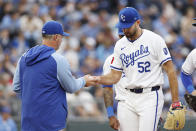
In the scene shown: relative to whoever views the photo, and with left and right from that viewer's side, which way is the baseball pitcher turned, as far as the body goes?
facing the viewer and to the left of the viewer
